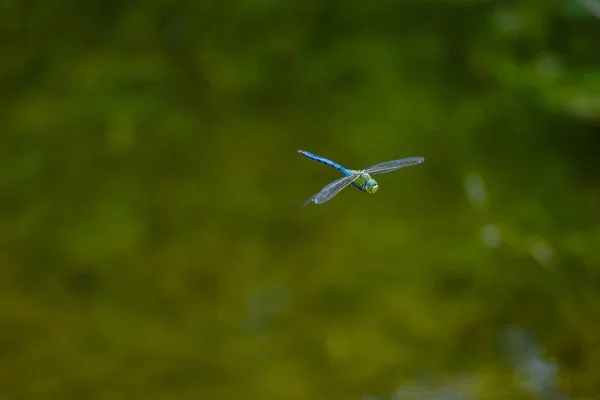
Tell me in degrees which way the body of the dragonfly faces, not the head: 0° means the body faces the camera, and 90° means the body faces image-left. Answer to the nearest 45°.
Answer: approximately 315°
